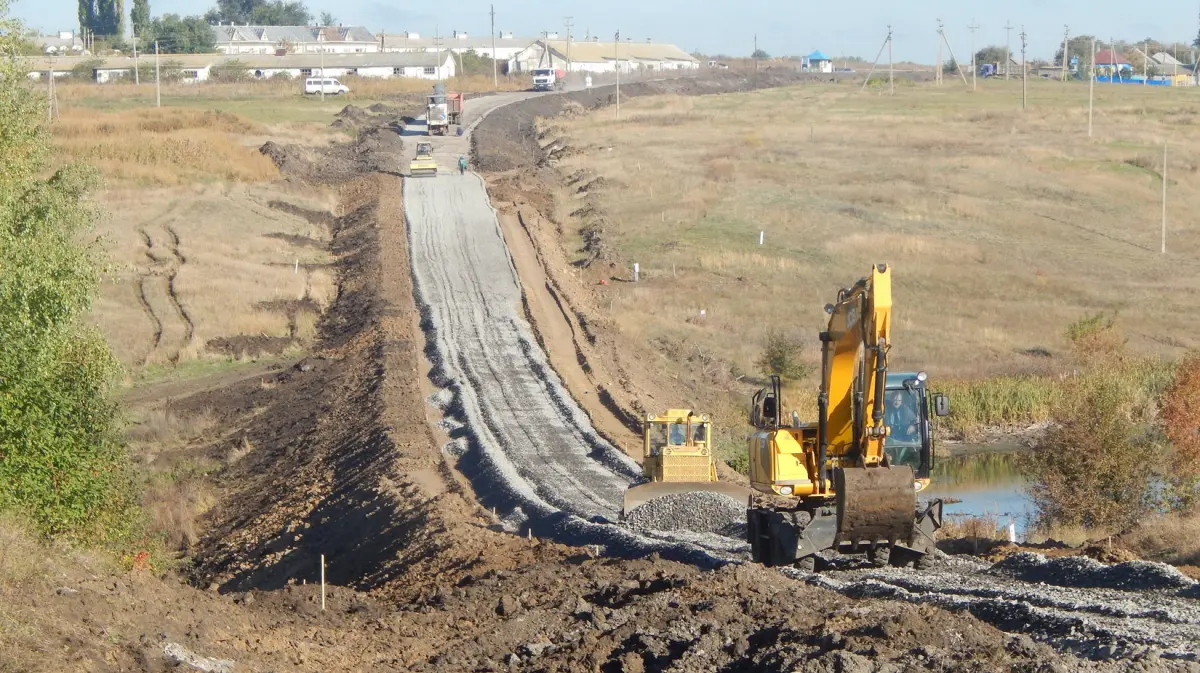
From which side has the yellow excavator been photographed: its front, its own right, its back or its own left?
front

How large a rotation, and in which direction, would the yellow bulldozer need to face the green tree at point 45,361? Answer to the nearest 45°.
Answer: approximately 90° to its right

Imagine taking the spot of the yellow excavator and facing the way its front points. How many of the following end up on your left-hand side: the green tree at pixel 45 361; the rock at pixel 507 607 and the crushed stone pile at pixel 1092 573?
1

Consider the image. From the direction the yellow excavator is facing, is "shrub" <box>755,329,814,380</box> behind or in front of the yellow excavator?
behind

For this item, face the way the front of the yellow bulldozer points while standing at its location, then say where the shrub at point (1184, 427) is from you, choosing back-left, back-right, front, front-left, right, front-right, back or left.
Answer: back-left

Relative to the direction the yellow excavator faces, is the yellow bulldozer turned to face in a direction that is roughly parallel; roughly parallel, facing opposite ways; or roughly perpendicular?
roughly parallel

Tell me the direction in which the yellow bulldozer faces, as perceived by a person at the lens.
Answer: facing the viewer

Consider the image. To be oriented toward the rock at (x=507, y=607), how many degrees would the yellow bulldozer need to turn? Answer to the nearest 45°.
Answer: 0° — it already faces it

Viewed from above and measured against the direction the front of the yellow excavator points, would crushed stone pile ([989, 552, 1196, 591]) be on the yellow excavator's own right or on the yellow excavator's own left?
on the yellow excavator's own left

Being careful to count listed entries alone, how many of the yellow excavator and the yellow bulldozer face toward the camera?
2
